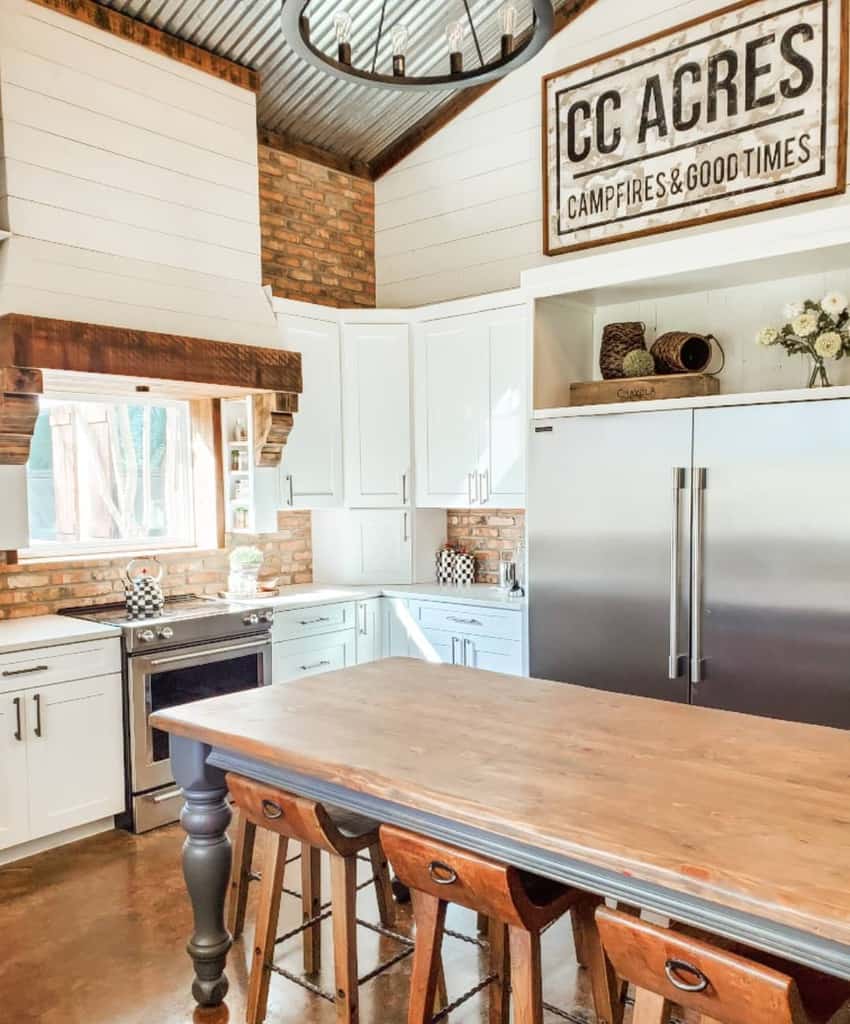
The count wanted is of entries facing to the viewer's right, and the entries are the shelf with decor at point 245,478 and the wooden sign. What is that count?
0

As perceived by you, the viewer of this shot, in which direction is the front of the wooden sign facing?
facing the viewer and to the left of the viewer

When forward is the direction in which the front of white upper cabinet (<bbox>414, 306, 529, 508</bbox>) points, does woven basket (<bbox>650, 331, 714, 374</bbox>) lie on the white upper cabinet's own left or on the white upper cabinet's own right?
on the white upper cabinet's own left

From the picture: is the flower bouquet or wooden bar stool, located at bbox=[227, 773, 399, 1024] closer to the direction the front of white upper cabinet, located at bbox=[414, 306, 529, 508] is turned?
the wooden bar stool

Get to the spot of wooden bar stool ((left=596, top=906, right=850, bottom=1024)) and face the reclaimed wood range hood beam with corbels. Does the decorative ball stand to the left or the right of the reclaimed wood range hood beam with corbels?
right

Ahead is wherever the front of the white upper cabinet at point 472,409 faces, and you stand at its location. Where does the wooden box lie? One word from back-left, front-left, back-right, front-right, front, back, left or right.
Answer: left

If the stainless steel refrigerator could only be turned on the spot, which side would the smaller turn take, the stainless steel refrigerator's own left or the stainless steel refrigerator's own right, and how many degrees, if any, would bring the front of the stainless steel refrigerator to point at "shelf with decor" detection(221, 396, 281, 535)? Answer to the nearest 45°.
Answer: approximately 45° to the stainless steel refrigerator's own right

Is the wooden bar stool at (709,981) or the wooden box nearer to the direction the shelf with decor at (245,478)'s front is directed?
the wooden bar stool

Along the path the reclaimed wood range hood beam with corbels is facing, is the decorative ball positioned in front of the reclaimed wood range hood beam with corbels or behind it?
in front

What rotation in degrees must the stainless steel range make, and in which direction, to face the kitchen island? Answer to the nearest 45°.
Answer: approximately 45° to its right
